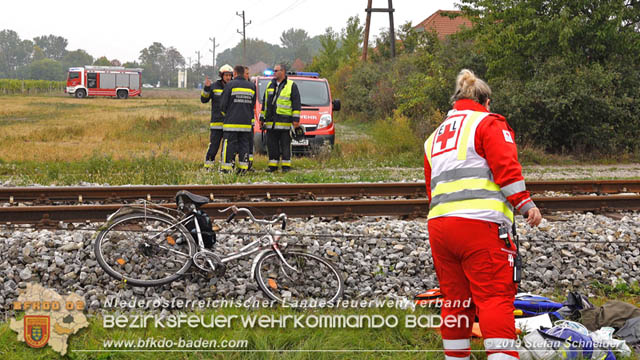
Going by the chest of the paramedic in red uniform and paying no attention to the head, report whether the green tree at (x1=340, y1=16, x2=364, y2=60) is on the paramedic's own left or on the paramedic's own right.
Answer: on the paramedic's own left

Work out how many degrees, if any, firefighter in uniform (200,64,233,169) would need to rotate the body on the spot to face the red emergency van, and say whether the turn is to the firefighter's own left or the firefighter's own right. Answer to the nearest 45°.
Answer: approximately 90° to the firefighter's own left

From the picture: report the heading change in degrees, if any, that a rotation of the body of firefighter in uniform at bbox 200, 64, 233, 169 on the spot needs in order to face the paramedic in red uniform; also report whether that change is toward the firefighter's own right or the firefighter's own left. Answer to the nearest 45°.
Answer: approximately 45° to the firefighter's own right

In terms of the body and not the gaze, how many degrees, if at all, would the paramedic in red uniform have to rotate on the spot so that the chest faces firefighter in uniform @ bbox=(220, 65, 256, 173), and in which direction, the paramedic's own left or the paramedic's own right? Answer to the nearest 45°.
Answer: approximately 90° to the paramedic's own left

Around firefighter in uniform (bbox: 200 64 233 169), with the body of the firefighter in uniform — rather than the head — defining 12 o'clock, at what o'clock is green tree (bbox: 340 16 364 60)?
The green tree is roughly at 8 o'clock from the firefighter in uniform.

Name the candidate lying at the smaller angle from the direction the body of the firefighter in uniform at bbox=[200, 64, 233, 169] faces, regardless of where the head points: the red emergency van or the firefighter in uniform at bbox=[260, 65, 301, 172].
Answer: the firefighter in uniform

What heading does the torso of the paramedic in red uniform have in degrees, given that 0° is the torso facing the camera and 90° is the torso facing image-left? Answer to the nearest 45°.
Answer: approximately 225°

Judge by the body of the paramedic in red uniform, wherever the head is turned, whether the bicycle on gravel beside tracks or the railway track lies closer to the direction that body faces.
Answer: the railway track

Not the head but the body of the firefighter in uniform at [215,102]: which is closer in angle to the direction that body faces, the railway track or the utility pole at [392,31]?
the railway track
